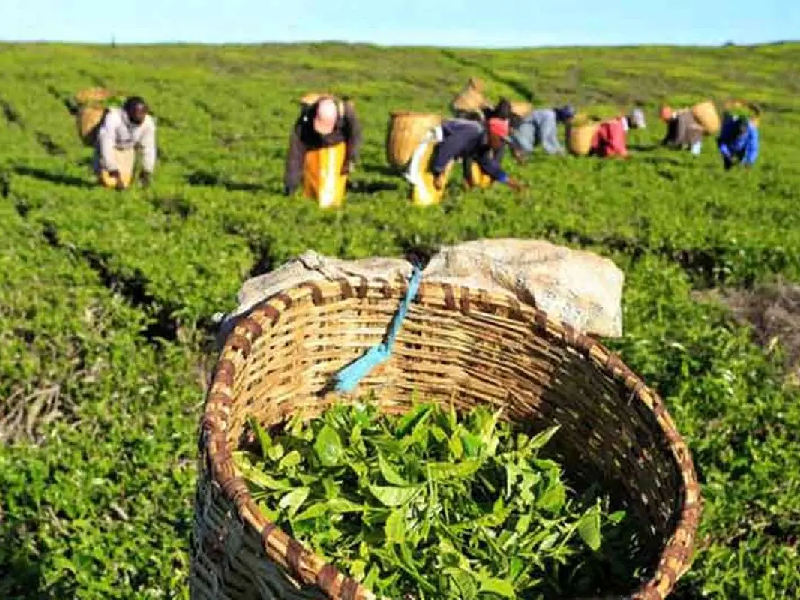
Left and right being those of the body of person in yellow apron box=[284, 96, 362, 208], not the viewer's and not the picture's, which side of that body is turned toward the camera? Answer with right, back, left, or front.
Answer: front

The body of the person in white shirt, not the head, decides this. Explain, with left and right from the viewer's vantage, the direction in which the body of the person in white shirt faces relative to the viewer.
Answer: facing the viewer and to the right of the viewer

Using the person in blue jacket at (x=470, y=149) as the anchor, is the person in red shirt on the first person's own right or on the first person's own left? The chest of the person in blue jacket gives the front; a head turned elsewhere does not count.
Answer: on the first person's own left

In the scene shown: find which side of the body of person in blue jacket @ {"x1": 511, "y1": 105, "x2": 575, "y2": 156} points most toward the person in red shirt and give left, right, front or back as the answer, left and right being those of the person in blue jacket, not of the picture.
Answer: front

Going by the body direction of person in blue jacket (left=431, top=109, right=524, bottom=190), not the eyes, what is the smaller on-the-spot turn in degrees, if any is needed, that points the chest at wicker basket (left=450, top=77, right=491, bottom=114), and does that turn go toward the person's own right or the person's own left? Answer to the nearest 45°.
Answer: approximately 135° to the person's own left

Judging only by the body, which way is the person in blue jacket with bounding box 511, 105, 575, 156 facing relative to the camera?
to the viewer's right

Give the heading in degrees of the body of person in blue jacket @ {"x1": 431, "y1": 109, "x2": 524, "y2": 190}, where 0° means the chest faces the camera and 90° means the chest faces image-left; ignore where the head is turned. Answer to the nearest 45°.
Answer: approximately 315°

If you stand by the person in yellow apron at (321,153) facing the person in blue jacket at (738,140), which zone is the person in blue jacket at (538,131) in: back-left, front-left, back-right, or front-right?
front-left

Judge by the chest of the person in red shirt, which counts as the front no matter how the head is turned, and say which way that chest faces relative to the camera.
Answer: to the viewer's right

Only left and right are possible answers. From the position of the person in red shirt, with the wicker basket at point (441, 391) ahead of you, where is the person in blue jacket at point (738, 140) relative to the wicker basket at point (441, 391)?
left

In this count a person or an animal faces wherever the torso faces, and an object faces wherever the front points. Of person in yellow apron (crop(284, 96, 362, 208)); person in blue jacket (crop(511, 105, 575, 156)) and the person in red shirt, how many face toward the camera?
1

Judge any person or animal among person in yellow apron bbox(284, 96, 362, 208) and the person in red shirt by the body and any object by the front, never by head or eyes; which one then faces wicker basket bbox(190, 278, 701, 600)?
the person in yellow apron

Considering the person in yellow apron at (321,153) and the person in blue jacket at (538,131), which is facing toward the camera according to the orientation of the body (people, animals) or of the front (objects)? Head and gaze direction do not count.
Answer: the person in yellow apron

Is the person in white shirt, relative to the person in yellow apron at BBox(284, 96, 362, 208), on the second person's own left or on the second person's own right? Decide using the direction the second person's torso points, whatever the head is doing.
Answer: on the second person's own right
